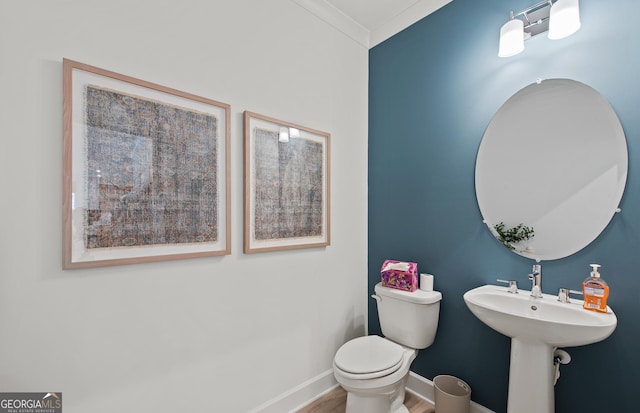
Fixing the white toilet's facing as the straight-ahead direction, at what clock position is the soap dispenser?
The soap dispenser is roughly at 8 o'clock from the white toilet.

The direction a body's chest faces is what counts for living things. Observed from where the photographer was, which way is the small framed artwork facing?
facing the viewer and to the right of the viewer

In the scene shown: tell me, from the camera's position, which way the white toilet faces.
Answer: facing the viewer and to the left of the viewer

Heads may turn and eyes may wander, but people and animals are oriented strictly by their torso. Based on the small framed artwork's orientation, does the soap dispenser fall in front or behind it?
in front

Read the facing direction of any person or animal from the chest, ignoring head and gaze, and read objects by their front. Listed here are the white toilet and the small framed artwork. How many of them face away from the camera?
0

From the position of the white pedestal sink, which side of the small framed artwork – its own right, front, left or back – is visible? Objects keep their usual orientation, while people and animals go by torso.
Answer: front

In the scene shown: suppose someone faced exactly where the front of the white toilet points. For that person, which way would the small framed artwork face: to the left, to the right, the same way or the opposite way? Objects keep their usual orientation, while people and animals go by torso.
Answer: to the left

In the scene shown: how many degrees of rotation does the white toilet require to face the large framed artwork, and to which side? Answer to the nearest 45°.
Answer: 0° — it already faces it

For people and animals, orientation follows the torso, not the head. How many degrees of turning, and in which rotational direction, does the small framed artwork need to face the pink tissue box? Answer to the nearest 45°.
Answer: approximately 45° to its left
